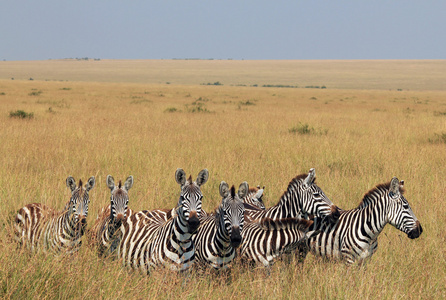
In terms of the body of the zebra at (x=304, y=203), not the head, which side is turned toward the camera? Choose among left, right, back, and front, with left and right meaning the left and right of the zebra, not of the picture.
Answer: right

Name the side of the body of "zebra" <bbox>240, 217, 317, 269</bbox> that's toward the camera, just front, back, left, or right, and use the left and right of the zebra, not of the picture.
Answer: right

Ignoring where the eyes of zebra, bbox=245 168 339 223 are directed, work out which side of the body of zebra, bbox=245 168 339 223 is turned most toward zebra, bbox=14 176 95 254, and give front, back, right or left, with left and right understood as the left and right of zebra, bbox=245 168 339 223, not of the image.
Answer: back

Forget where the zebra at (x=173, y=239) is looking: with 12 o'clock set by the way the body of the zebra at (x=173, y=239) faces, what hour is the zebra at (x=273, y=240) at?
the zebra at (x=273, y=240) is roughly at 10 o'clock from the zebra at (x=173, y=239).

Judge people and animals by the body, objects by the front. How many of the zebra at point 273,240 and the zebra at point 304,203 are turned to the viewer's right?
2

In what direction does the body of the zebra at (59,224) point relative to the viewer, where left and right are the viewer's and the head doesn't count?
facing the viewer and to the right of the viewer

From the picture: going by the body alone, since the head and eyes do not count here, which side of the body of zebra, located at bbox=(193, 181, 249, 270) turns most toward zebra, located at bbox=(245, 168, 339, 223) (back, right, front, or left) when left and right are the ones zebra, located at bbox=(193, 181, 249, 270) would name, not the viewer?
left

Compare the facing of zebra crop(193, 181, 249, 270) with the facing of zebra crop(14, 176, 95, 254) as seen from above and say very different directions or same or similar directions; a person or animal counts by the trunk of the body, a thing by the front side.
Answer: same or similar directions

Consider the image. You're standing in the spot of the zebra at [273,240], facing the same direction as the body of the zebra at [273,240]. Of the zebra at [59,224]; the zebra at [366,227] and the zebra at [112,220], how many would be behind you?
2

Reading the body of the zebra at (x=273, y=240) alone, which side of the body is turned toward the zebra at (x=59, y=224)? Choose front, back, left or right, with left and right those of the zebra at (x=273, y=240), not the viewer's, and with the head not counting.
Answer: back
